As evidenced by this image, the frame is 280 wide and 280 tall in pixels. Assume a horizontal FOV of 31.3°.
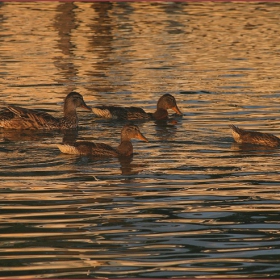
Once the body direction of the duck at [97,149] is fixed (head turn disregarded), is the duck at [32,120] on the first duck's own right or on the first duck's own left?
on the first duck's own left

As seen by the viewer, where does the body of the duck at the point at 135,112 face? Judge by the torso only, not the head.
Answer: to the viewer's right

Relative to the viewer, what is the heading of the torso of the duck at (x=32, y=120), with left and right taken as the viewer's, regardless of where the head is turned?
facing to the right of the viewer

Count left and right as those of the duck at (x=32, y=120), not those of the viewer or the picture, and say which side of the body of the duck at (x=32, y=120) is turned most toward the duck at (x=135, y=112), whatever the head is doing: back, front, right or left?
front

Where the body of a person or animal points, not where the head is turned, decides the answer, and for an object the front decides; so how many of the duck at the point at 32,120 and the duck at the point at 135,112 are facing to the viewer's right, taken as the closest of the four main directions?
2

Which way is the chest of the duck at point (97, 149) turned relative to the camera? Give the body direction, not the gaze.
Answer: to the viewer's right

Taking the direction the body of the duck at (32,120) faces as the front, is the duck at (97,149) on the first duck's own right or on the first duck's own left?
on the first duck's own right
